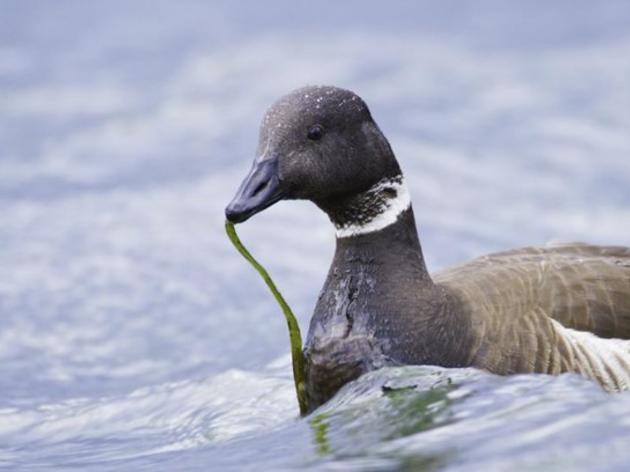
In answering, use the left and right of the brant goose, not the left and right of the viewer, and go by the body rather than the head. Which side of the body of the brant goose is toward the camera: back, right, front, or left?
left
